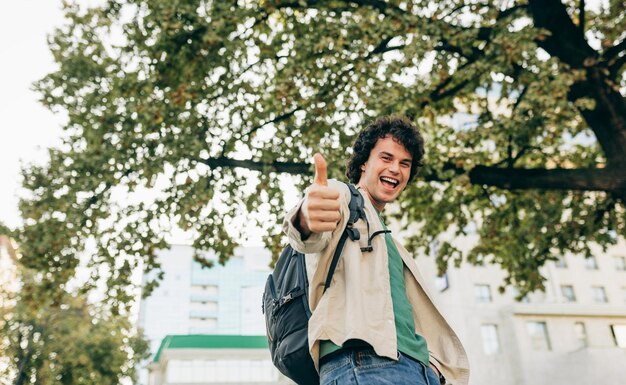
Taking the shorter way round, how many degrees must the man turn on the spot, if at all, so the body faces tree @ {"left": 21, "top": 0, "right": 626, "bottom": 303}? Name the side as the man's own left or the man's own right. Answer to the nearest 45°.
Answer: approximately 135° to the man's own left

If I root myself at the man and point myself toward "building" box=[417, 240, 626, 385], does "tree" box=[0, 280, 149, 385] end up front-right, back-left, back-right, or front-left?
front-left

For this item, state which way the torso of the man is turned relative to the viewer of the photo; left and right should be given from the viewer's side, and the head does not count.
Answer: facing the viewer and to the right of the viewer

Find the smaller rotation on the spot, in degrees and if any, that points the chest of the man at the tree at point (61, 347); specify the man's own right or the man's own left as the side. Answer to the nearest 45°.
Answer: approximately 180°

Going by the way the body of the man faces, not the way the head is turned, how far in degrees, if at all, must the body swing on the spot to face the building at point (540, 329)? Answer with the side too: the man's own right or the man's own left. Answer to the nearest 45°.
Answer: approximately 135° to the man's own left

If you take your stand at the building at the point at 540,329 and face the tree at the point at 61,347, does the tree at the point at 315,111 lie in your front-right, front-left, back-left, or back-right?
front-left

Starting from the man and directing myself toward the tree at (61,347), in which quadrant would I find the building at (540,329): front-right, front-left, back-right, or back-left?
front-right
